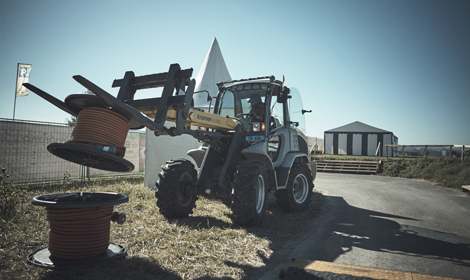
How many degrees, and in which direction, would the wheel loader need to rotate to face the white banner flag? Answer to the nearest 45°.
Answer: approximately 90° to its right

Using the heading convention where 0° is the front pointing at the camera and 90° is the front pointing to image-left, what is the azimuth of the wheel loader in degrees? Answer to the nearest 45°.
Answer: approximately 45°

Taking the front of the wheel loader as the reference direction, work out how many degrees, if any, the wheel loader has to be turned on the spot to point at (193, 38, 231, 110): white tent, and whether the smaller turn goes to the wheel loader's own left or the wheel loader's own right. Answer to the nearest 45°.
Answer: approximately 135° to the wheel loader's own right

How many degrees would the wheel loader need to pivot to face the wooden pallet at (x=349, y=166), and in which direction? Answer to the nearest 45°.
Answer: approximately 180°

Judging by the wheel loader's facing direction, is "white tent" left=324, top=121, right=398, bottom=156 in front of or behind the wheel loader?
behind

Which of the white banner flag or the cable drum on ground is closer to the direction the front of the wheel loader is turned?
the cable drum on ground

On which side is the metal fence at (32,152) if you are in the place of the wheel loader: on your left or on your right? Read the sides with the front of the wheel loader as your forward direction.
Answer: on your right

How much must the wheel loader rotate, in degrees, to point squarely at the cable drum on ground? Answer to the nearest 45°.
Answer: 0° — it already faces it
